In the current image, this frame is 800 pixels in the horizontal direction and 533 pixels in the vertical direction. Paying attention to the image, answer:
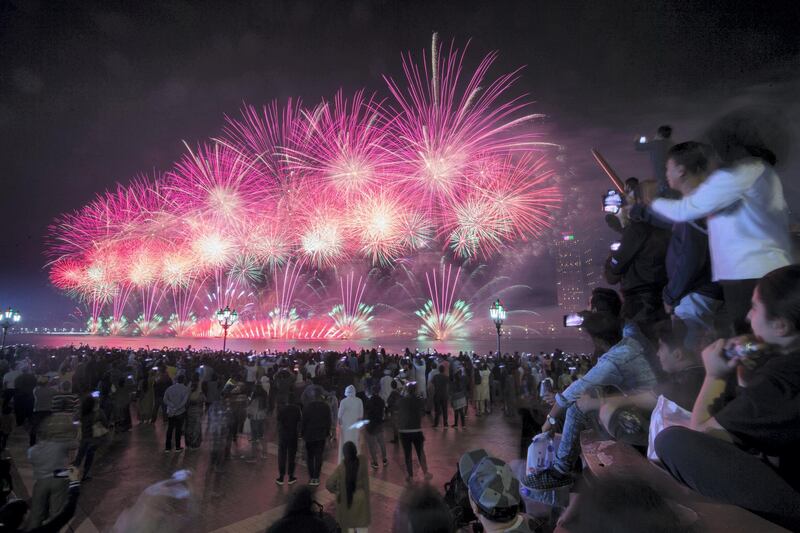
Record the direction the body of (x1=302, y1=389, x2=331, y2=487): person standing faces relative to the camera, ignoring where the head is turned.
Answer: away from the camera

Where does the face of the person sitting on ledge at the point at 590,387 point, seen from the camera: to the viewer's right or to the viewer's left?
to the viewer's left

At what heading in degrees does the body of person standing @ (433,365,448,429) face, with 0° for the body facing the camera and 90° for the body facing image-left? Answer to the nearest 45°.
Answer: approximately 180°

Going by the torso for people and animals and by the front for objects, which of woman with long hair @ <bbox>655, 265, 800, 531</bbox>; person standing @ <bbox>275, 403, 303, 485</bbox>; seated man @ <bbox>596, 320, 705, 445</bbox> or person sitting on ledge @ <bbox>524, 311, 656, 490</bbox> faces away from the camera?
the person standing

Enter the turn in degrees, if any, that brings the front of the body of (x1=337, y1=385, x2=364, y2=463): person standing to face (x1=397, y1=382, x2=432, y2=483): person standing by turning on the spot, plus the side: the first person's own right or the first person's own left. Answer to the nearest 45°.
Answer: approximately 135° to the first person's own right

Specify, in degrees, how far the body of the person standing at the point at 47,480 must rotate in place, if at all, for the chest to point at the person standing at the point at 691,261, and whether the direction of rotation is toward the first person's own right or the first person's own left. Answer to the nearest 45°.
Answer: approximately 135° to the first person's own right

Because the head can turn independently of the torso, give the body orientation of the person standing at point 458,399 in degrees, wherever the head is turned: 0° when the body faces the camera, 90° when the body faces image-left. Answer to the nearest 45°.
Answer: approximately 180°

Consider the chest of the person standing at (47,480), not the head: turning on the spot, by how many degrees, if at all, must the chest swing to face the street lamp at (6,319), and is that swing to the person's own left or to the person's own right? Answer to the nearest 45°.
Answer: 0° — they already face it

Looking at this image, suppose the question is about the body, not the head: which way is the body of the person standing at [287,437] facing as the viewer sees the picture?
away from the camera

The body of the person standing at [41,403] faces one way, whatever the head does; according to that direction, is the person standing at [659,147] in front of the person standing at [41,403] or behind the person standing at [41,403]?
behind

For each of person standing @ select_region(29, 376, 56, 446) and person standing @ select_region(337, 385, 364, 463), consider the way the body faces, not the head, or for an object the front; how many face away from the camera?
2

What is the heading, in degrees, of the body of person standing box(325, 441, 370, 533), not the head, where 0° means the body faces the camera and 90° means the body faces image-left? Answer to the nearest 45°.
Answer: approximately 180°

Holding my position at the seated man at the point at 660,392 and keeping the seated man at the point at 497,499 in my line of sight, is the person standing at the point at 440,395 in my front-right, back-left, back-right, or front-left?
back-right

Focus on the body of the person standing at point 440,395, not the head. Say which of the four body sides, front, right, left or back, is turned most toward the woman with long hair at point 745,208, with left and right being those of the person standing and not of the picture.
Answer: back

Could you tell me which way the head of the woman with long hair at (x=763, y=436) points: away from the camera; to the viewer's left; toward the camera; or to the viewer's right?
to the viewer's left

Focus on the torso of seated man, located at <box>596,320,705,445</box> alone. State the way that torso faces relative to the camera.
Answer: to the viewer's left

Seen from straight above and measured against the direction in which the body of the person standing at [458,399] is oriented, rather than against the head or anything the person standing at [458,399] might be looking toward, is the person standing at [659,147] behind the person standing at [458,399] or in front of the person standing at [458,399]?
behind

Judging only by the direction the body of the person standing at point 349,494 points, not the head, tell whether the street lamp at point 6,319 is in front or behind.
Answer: in front

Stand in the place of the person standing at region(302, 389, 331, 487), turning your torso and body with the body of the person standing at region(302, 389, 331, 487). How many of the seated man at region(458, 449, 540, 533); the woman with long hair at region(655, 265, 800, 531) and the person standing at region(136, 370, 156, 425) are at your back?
2
